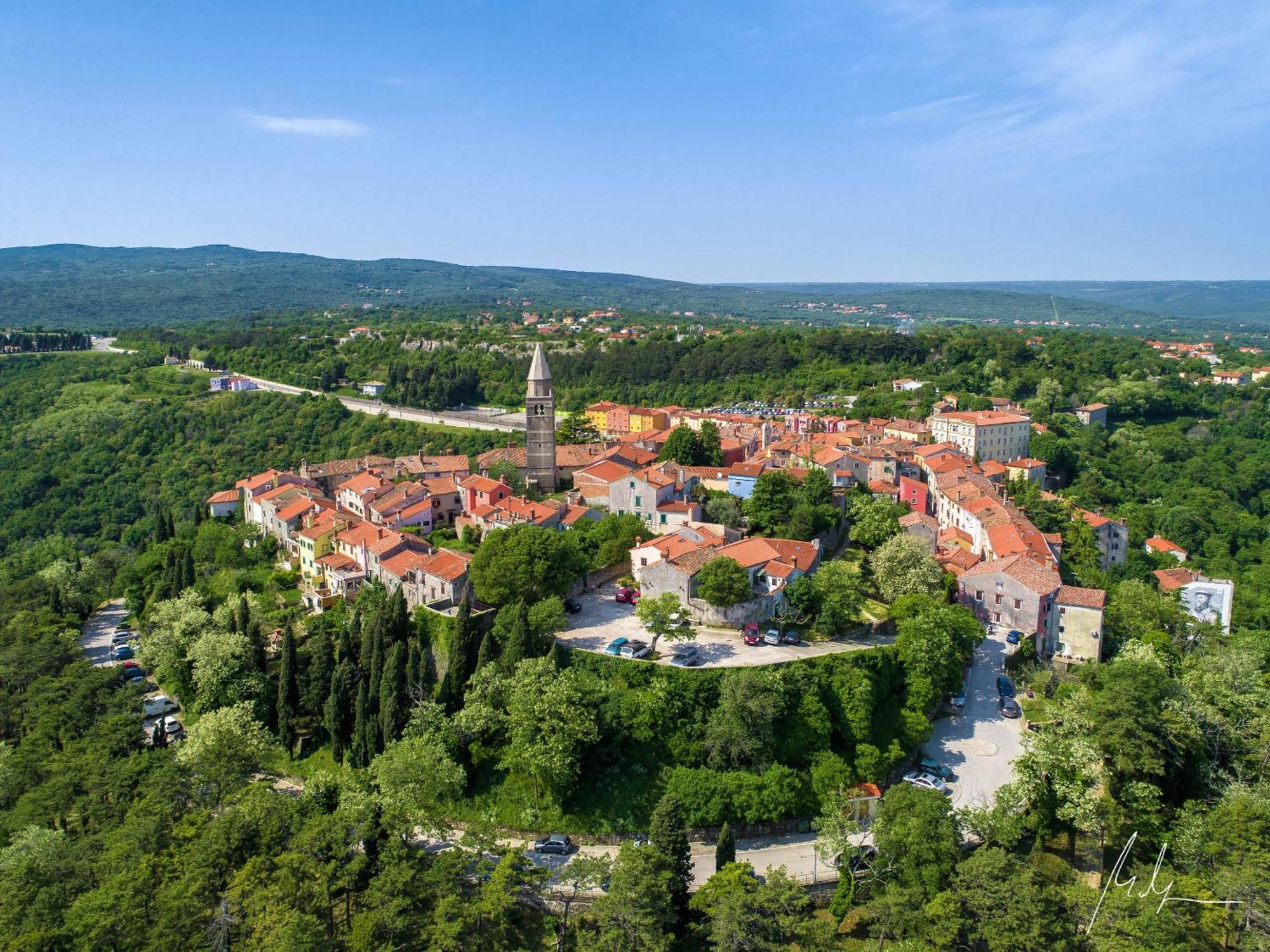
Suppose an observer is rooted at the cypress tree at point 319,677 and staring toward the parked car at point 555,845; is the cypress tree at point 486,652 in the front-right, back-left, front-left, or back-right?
front-left

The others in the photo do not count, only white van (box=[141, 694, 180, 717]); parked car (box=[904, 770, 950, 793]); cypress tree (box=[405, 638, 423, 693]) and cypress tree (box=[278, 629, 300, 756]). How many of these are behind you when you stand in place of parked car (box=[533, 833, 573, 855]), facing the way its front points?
1

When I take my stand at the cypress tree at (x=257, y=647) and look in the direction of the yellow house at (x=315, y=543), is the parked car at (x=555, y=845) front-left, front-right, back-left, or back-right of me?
back-right

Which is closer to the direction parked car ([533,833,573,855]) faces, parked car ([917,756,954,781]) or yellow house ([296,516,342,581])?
the yellow house

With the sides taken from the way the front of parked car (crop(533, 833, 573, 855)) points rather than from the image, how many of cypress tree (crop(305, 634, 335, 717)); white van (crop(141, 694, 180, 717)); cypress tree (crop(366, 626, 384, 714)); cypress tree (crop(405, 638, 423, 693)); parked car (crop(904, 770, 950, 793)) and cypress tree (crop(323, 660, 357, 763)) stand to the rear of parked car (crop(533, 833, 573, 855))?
1

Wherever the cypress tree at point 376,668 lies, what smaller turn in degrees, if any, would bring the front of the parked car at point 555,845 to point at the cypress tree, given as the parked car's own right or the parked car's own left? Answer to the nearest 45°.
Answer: approximately 45° to the parked car's own right

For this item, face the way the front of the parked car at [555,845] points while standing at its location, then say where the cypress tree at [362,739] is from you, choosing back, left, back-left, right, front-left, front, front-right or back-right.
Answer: front-right

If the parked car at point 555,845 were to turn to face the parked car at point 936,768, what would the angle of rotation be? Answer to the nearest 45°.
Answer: approximately 180°

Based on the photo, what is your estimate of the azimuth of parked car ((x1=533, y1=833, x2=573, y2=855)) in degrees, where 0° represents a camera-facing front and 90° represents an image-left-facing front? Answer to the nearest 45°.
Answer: approximately 90°

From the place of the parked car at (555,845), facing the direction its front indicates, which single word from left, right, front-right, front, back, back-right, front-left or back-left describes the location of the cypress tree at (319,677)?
front-right

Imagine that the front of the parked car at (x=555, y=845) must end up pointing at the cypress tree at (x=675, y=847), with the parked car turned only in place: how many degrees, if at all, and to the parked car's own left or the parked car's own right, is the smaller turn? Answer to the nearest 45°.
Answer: approximately 135° to the parked car's own left
